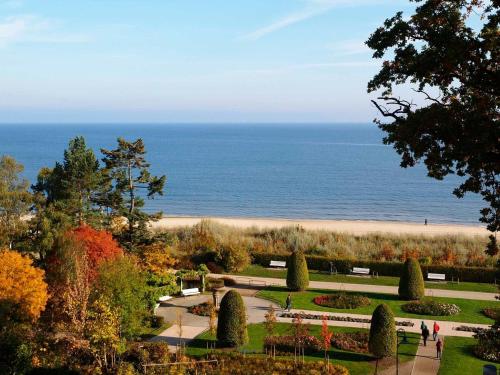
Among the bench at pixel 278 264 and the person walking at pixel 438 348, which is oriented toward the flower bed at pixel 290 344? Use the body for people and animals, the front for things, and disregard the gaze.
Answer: the bench

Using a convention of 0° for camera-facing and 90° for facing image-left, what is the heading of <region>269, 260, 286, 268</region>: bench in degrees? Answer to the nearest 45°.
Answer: approximately 0°

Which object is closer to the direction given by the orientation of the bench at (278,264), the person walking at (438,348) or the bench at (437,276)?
the person walking

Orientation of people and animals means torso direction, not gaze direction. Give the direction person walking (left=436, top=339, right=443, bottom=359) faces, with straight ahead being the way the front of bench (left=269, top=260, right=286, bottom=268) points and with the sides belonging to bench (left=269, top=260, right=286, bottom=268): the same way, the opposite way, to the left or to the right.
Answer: the opposite way

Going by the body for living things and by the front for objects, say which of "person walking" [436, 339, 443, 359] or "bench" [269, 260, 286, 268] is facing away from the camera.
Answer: the person walking

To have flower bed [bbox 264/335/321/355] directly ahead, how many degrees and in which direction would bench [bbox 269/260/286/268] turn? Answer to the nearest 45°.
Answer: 0° — it already faces it

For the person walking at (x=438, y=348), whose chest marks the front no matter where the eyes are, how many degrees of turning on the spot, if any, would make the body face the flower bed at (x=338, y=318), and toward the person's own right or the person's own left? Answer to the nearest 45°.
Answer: approximately 45° to the person's own left

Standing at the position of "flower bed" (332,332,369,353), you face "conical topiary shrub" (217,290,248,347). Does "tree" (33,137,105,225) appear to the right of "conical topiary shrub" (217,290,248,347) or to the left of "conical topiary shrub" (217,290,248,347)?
right

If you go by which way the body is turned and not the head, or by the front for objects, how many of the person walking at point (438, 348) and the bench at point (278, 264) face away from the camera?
1

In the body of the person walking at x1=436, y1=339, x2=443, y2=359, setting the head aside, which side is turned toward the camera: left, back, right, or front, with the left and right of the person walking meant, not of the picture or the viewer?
back
